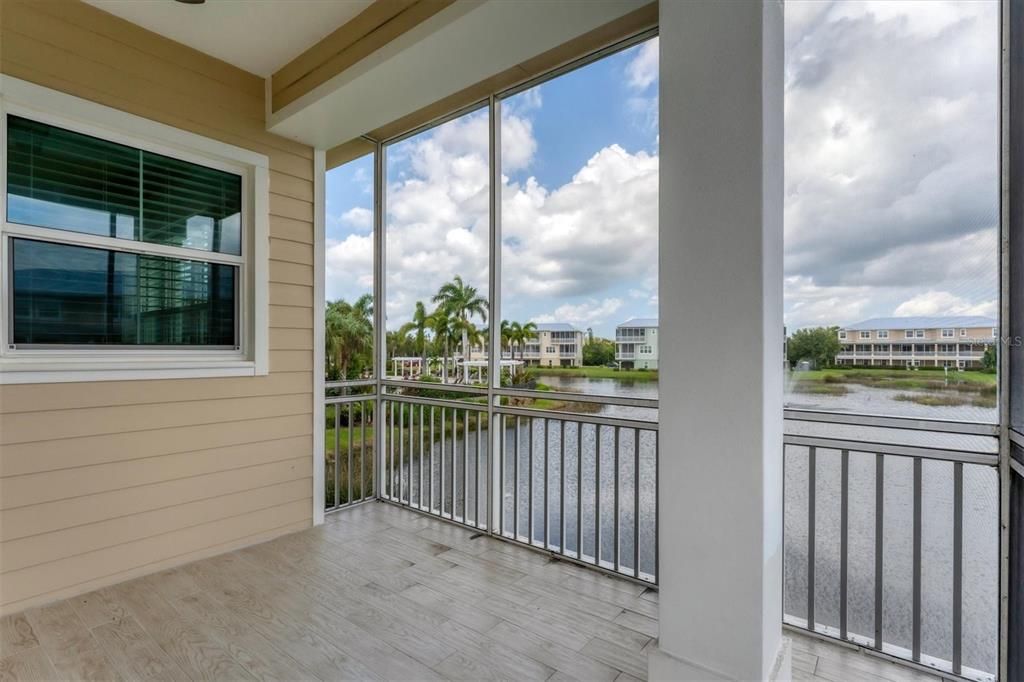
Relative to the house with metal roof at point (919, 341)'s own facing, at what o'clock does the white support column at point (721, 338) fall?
The white support column is roughly at 1 o'clock from the house with metal roof.

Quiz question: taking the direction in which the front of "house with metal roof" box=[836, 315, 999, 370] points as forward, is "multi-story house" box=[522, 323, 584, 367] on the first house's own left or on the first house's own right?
on the first house's own right

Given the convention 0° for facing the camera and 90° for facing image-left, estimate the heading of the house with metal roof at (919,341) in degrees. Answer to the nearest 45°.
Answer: approximately 0°

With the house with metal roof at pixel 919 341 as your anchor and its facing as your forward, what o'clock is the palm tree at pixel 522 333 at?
The palm tree is roughly at 3 o'clock from the house with metal roof.

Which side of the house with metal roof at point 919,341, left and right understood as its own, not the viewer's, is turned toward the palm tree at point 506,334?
right

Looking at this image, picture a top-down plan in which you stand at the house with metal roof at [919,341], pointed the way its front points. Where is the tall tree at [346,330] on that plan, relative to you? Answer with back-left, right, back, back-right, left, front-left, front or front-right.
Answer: right

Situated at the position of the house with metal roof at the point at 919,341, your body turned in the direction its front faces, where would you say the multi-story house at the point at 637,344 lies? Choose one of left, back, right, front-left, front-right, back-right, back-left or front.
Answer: right

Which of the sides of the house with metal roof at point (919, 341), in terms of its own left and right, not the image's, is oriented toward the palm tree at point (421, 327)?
right

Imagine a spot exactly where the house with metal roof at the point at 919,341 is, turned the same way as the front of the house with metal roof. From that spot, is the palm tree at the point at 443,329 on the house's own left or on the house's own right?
on the house's own right
